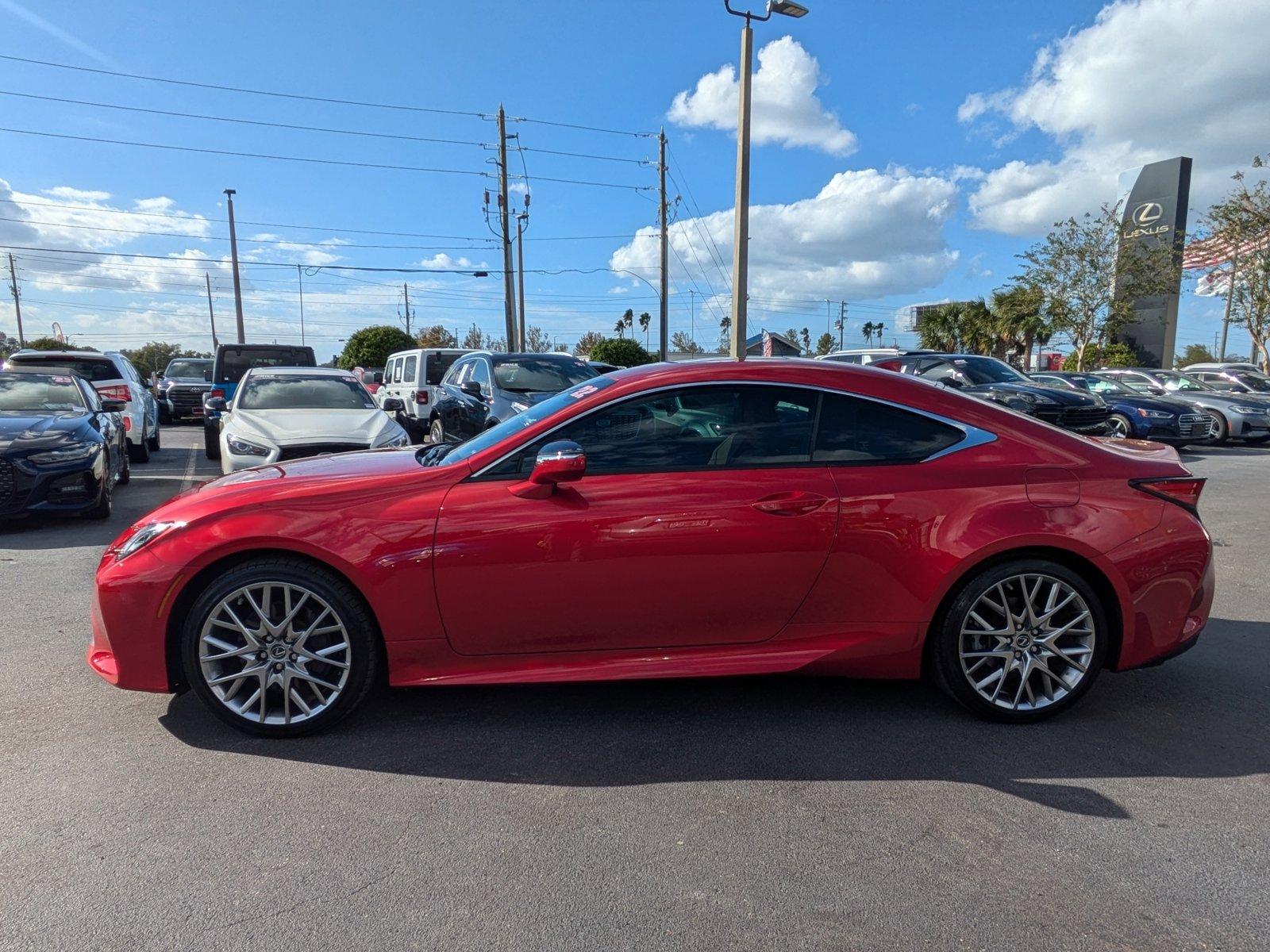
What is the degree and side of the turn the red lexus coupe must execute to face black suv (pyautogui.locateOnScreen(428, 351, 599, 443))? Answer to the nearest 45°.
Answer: approximately 90° to its right

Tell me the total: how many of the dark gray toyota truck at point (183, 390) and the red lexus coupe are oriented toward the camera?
1

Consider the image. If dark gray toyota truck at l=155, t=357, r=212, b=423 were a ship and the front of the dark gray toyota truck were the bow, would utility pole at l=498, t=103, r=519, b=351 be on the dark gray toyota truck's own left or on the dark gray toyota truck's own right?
on the dark gray toyota truck's own left

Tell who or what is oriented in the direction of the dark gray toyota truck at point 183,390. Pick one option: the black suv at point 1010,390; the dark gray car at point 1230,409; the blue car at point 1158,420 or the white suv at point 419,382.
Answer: the white suv

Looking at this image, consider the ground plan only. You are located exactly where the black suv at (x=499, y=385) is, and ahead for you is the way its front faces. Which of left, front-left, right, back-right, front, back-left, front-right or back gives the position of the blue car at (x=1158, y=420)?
front-left

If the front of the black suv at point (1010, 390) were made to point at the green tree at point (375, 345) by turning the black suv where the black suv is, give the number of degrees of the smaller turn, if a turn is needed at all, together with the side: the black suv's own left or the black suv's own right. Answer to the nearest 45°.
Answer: approximately 180°

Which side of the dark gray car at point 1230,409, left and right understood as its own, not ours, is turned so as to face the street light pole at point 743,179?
right

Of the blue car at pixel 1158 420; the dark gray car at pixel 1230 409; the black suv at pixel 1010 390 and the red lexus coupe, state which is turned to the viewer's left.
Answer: the red lexus coupe

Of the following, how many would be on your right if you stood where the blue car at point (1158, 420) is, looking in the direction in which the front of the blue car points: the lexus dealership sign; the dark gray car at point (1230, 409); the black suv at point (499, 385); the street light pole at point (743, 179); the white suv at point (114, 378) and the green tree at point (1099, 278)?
3

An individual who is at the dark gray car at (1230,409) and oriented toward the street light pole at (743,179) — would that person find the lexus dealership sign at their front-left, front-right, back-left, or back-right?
back-right

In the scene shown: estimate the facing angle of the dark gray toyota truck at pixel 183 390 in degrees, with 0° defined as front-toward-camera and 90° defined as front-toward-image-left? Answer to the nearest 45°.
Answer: approximately 0°

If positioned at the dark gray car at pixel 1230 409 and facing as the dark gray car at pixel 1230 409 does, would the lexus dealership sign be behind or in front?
behind

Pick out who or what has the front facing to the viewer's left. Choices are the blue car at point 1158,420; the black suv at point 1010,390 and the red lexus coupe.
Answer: the red lexus coupe
